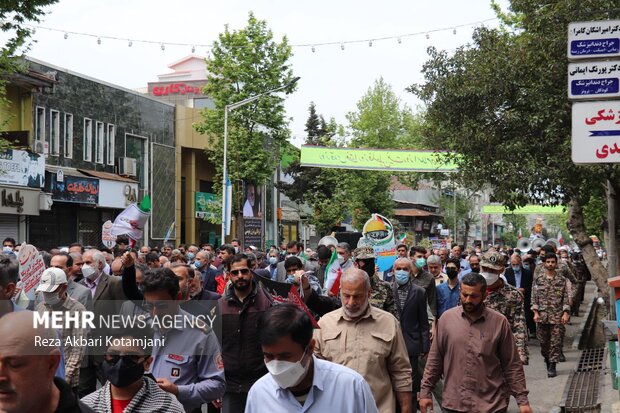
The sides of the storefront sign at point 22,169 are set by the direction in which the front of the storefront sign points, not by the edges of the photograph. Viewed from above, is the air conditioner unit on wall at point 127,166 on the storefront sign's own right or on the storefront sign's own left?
on the storefront sign's own left

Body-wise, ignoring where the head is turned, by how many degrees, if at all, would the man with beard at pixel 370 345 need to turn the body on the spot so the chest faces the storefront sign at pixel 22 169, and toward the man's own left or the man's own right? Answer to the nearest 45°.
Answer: approximately 135° to the man's own right

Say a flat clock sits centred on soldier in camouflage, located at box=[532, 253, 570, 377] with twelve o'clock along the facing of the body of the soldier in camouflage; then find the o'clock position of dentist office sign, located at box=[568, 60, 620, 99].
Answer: The dentist office sign is roughly at 12 o'clock from the soldier in camouflage.

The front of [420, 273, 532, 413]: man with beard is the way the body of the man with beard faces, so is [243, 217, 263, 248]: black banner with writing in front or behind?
behind

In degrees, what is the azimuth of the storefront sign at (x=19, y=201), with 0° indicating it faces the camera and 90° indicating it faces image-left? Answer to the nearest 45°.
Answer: approximately 315°

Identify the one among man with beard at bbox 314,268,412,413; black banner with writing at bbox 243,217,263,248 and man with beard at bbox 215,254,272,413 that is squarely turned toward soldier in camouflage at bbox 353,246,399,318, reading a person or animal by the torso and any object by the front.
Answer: the black banner with writing

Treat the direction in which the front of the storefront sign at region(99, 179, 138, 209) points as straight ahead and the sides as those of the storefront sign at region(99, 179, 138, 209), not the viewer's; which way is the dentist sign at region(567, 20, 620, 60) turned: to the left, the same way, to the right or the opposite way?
to the right
